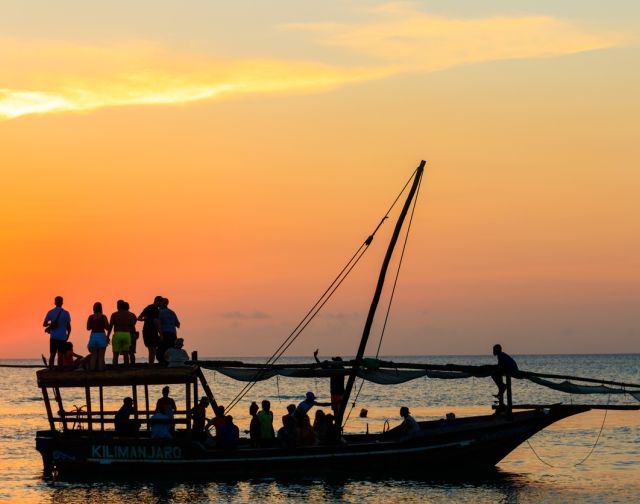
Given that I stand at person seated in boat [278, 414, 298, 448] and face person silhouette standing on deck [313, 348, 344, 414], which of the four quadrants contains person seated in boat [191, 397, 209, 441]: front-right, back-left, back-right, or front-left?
back-left

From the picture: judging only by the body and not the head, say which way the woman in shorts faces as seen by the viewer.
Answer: away from the camera

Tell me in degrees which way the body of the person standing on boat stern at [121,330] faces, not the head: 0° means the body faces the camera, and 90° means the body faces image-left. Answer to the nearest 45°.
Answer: approximately 180°

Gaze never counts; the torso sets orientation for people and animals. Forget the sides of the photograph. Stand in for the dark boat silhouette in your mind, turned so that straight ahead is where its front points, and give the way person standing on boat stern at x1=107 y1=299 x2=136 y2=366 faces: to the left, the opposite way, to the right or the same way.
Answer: to the left

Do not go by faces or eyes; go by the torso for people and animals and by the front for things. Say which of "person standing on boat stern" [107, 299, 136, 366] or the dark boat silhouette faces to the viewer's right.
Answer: the dark boat silhouette

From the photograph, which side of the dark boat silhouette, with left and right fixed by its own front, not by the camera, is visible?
right

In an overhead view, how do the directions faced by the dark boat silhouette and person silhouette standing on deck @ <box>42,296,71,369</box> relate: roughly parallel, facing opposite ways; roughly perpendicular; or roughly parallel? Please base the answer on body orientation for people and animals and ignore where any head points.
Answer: roughly perpendicular

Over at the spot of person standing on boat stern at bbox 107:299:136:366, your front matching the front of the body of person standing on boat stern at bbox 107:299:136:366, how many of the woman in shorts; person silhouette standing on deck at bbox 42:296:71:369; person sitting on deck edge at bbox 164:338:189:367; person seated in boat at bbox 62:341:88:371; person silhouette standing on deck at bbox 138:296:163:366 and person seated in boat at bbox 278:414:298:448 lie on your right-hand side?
3

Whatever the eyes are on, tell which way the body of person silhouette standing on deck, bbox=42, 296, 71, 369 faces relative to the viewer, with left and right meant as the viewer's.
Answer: facing away from the viewer

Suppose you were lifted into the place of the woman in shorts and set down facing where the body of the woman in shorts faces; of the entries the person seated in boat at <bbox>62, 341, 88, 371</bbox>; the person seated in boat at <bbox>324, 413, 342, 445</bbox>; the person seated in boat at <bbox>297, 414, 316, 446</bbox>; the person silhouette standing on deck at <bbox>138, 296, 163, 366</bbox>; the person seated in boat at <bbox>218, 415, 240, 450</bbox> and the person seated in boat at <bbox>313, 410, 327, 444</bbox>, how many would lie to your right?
5

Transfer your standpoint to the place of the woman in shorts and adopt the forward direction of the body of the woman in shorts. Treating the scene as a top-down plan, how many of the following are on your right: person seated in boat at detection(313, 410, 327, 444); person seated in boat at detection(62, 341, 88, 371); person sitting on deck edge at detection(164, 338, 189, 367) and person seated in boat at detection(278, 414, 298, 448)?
3
